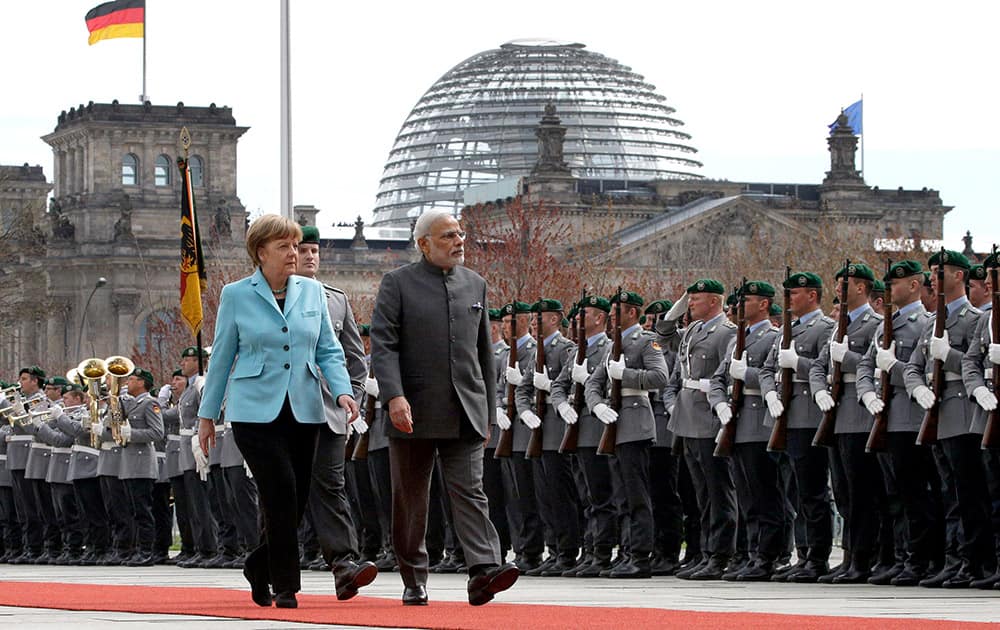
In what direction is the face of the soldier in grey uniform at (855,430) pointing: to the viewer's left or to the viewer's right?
to the viewer's left

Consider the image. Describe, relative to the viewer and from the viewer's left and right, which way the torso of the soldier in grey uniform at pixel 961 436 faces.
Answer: facing the viewer and to the left of the viewer

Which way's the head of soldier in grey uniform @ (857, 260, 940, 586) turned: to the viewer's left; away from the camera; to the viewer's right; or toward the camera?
to the viewer's left

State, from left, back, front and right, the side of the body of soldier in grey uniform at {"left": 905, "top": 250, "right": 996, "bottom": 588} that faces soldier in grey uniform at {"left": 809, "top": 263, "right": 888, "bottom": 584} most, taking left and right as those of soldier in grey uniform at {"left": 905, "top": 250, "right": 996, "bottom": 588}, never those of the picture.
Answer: right

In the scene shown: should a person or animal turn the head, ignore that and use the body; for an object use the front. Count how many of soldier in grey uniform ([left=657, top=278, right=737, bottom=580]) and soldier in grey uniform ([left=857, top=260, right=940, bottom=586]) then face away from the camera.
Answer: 0

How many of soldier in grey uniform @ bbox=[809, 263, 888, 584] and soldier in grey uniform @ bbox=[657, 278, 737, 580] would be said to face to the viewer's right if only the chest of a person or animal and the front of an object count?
0

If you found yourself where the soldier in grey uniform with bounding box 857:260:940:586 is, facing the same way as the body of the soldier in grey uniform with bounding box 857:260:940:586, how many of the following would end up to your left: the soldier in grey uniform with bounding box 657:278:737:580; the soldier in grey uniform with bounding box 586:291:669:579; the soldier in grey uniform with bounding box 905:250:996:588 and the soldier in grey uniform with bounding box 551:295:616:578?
1

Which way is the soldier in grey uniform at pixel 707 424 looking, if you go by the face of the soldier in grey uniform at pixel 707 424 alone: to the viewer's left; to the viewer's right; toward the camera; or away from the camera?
to the viewer's left

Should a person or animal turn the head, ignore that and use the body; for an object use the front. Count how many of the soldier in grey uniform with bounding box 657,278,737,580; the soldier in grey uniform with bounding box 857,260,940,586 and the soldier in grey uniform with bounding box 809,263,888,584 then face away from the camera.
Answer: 0

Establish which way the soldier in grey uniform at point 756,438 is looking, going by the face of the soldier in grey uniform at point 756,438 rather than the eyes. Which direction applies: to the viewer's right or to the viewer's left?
to the viewer's left

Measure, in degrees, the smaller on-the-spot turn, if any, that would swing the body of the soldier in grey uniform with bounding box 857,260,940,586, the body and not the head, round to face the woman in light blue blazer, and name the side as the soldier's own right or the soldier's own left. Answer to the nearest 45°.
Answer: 0° — they already face them
